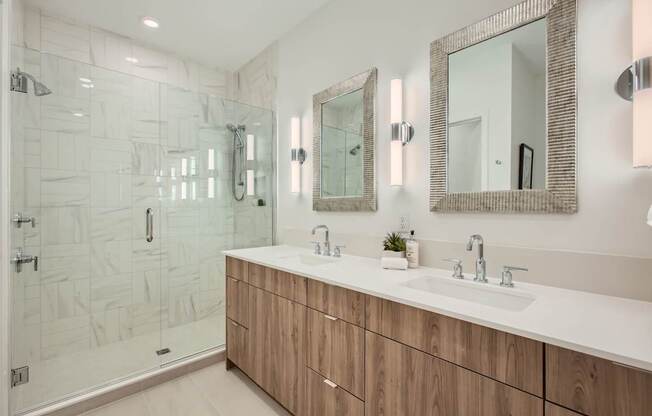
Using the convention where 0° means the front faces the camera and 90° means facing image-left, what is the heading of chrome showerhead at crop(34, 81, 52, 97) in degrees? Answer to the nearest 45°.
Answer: approximately 270°

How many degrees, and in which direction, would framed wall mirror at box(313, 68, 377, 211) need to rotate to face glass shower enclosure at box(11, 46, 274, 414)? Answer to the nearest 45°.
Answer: approximately 45° to its right

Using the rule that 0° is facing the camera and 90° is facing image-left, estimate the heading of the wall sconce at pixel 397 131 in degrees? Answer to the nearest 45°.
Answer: approximately 45°

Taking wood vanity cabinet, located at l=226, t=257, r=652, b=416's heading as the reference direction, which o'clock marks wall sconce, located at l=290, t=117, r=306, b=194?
The wall sconce is roughly at 3 o'clock from the wood vanity cabinet.

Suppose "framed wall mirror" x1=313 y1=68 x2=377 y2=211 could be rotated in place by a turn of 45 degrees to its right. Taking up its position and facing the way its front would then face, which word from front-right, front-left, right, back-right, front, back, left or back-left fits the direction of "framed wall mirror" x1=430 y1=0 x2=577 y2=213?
back-left

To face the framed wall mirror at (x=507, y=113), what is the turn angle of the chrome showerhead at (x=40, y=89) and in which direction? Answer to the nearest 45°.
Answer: approximately 45° to its right

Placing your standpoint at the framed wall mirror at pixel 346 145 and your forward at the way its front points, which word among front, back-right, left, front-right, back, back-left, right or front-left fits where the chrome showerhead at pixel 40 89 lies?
front-right
